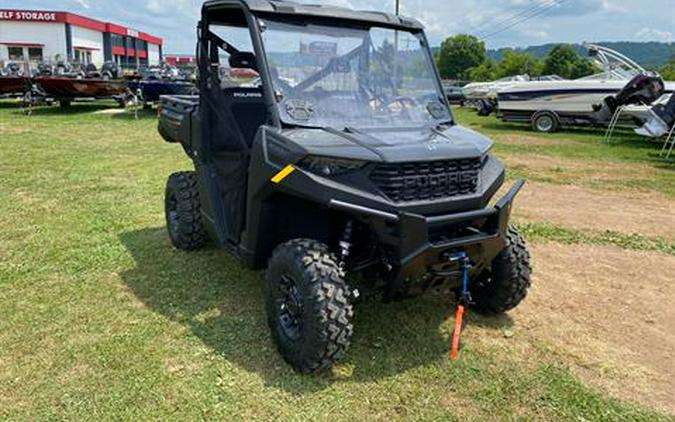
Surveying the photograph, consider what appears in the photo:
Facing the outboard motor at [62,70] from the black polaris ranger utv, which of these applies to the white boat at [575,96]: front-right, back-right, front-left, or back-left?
front-right

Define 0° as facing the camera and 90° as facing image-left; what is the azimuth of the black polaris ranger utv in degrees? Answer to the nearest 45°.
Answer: approximately 315°

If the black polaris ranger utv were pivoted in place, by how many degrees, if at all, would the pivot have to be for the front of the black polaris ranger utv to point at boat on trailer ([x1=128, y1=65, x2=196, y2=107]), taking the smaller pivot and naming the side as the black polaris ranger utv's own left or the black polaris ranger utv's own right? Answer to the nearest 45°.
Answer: approximately 135° to the black polaris ranger utv's own left

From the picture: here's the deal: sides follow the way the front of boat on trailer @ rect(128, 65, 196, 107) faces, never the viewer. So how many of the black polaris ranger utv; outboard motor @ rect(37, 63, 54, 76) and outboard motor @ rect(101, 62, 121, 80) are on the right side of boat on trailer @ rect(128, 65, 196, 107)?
1

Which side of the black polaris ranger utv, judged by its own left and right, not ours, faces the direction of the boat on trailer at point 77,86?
back

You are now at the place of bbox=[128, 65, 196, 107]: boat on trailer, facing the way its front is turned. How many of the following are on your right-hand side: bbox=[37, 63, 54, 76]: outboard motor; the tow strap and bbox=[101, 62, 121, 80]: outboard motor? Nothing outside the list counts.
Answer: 1
